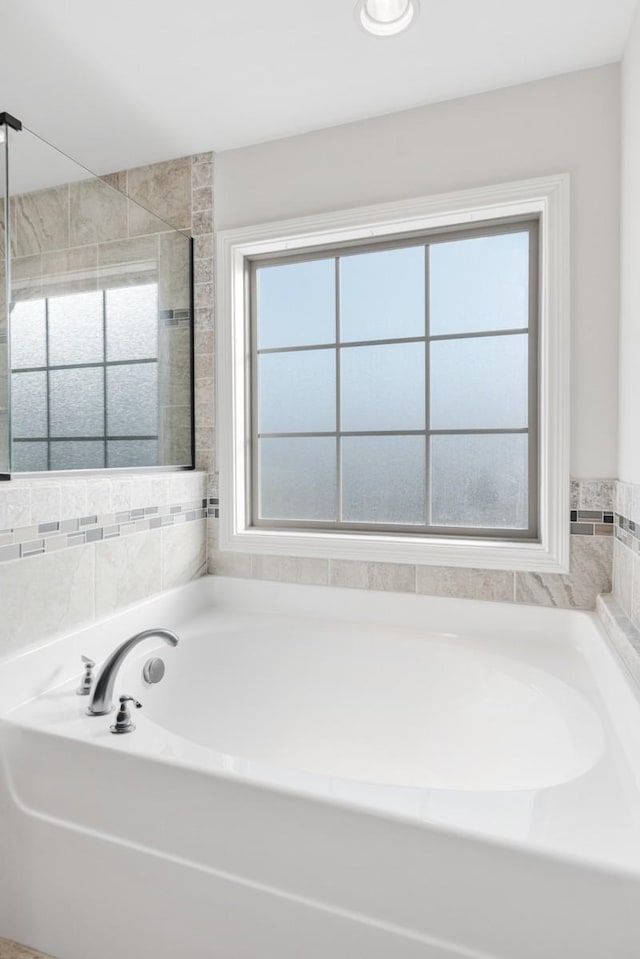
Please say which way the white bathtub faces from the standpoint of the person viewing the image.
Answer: facing the viewer and to the left of the viewer

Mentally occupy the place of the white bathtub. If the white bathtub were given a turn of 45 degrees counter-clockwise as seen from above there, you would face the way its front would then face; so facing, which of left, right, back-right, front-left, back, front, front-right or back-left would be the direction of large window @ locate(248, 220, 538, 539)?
back
